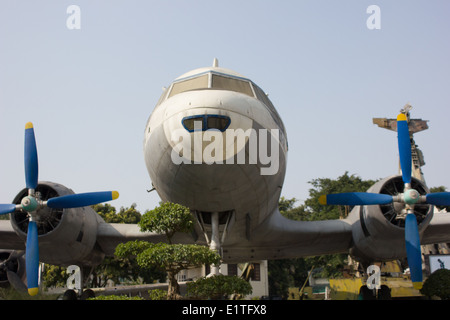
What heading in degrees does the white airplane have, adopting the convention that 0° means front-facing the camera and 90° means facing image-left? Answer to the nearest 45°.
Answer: approximately 0°

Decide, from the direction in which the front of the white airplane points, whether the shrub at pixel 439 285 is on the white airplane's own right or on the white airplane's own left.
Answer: on the white airplane's own left
